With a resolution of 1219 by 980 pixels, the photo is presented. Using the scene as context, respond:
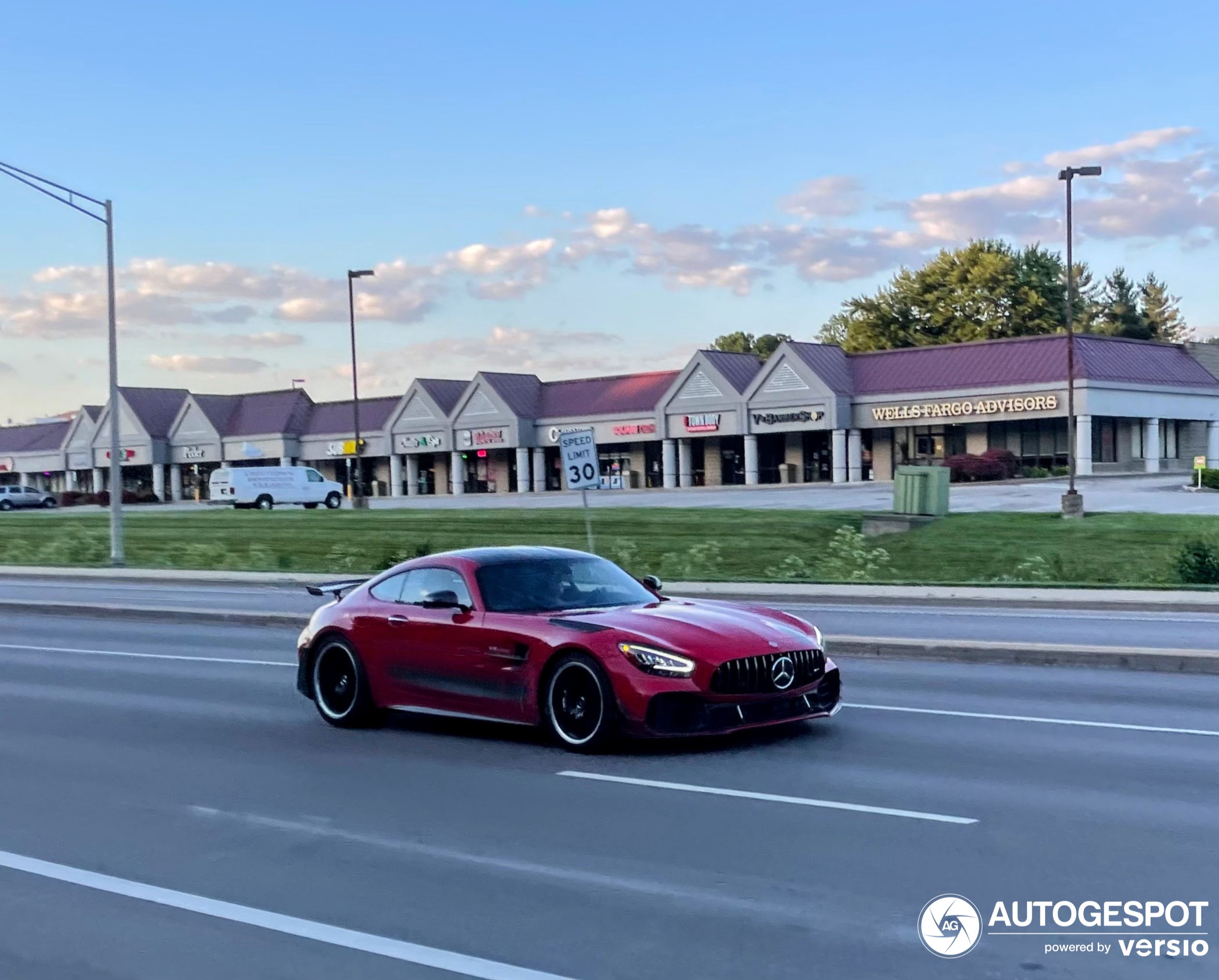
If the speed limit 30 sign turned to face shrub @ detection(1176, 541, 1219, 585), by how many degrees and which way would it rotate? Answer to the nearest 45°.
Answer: approximately 90° to its left

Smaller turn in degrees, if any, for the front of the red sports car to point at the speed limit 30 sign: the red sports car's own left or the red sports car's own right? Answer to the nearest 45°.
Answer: approximately 135° to the red sports car's own left

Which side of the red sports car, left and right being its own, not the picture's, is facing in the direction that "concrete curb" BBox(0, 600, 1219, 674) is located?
left

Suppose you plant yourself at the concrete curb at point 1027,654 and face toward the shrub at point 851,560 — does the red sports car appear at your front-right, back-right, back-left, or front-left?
back-left

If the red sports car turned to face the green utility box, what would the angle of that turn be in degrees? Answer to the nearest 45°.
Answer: approximately 135° to its left

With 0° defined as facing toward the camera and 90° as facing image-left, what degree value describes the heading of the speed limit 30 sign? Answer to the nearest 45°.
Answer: approximately 0°
